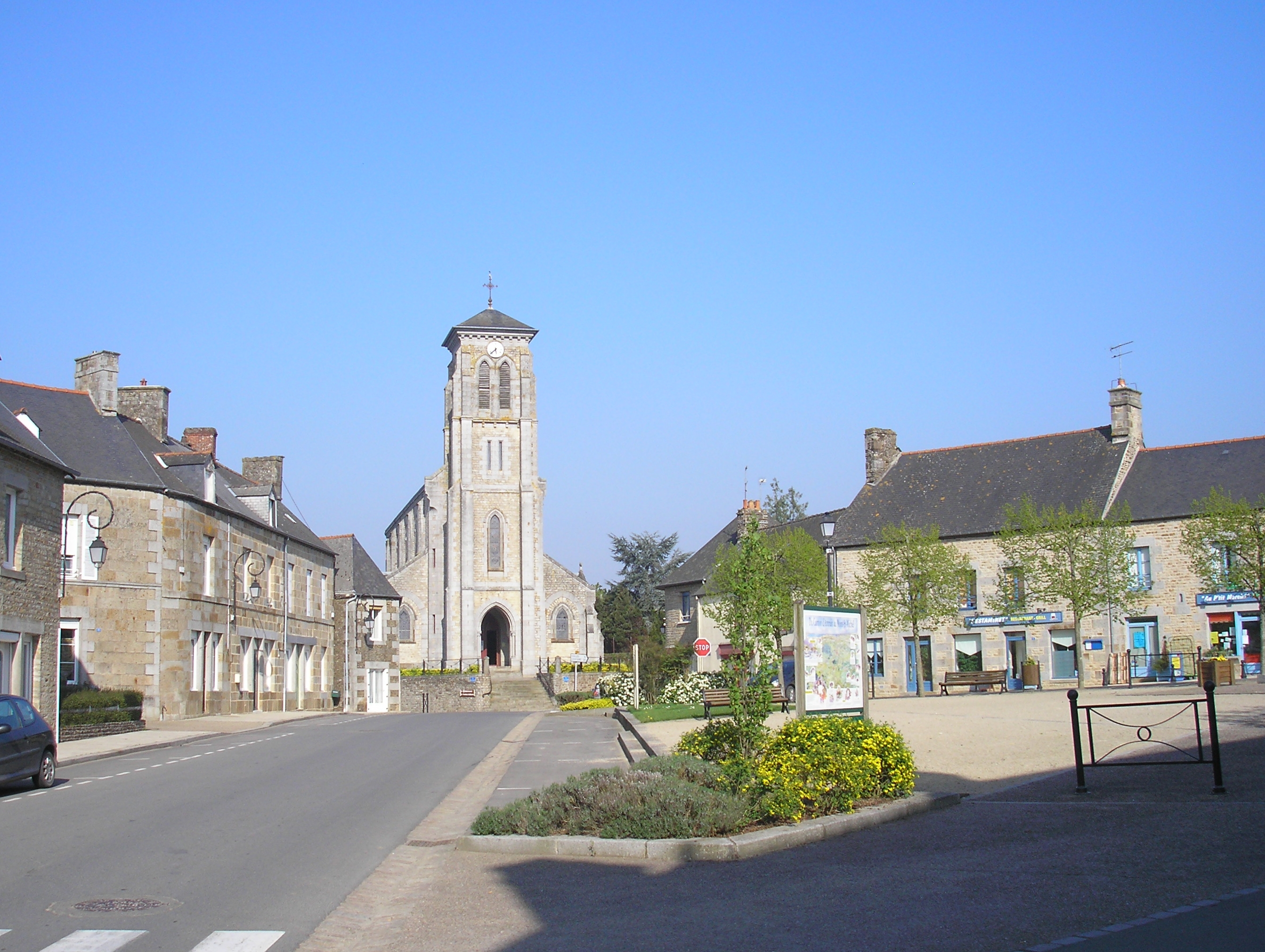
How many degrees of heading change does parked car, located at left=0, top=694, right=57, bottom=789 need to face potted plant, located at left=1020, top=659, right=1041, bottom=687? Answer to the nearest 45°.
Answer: approximately 180°

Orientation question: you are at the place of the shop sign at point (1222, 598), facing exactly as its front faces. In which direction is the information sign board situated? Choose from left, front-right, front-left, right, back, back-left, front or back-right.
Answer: front

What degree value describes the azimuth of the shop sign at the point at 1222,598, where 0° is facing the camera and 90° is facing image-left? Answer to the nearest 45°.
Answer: approximately 0°

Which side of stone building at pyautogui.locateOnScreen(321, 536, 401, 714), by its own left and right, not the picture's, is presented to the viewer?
front

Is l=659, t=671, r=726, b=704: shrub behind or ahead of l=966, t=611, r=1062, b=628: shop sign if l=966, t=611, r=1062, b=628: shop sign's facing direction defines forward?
ahead

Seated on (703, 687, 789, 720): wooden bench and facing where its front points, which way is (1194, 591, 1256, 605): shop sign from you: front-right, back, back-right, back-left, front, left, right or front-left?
back-left

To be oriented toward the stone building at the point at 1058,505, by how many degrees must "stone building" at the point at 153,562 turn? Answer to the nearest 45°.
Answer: approximately 45° to its left

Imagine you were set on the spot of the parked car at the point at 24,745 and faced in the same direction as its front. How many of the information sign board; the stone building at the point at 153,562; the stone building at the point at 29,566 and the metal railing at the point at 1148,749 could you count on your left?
2

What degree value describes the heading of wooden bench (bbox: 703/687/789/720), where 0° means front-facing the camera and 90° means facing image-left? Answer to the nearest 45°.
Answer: approximately 0°

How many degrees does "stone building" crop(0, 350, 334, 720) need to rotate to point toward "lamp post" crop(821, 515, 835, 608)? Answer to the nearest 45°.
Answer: approximately 45° to its left

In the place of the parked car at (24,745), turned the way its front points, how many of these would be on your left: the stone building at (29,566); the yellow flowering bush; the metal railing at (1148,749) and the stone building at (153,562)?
2

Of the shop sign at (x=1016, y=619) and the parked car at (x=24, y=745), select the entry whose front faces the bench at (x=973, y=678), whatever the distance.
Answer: the shop sign

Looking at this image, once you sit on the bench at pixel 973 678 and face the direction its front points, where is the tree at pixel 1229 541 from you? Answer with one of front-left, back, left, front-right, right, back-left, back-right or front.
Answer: left

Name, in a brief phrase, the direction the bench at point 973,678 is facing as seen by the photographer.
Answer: facing the viewer

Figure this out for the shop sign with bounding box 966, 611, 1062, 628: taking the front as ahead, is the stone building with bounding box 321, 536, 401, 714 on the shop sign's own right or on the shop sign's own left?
on the shop sign's own right

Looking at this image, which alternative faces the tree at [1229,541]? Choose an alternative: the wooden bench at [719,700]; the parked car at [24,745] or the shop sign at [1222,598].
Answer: the shop sign

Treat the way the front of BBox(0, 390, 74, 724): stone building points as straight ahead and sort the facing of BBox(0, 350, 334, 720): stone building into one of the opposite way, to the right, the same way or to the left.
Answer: the same way

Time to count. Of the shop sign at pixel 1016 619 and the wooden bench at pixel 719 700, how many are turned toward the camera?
2

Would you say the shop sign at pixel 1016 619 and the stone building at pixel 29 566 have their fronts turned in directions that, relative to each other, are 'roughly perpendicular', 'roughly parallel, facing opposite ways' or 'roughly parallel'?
roughly perpendicular

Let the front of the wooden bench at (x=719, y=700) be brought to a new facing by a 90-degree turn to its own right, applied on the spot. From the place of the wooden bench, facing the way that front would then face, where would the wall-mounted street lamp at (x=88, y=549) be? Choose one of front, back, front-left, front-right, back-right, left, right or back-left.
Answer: front
